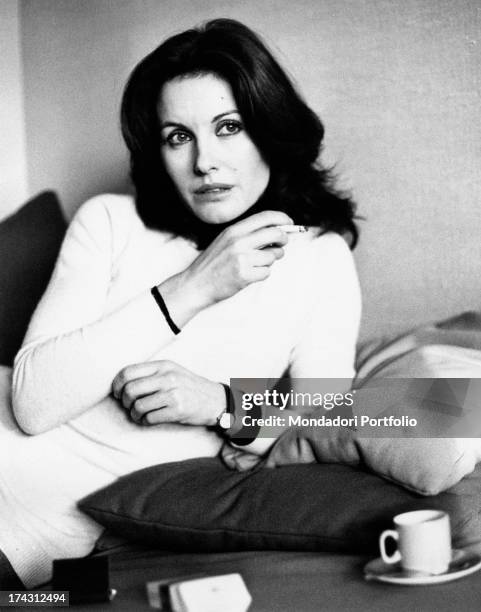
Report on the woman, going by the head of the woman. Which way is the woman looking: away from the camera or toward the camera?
toward the camera

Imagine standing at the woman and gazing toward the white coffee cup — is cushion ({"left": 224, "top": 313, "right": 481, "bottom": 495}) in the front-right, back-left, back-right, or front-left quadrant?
front-left

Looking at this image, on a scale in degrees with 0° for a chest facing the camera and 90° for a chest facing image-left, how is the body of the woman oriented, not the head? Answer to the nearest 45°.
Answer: approximately 0°
